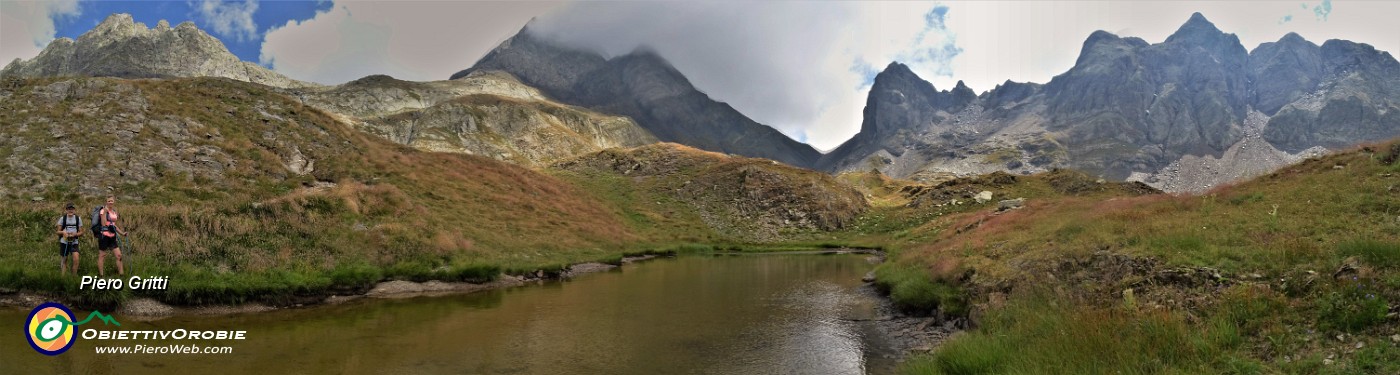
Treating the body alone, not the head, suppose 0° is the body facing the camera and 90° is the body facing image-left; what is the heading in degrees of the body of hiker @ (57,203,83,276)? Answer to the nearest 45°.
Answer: approximately 0°

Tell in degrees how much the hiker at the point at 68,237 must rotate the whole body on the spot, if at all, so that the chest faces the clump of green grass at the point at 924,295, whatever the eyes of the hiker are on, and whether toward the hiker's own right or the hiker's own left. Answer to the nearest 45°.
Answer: approximately 45° to the hiker's own left
